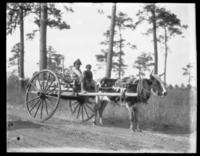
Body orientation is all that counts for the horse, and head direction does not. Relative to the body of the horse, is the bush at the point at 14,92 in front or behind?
behind

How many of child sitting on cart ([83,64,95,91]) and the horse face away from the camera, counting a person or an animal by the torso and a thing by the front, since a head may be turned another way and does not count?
0

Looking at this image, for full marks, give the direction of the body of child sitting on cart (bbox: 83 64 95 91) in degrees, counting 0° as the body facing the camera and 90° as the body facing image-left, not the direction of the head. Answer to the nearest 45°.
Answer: approximately 315°

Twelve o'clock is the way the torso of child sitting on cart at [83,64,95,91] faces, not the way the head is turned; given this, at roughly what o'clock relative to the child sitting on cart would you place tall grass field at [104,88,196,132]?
The tall grass field is roughly at 10 o'clock from the child sitting on cart.

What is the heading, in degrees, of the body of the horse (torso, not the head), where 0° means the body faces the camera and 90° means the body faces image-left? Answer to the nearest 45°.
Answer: approximately 315°

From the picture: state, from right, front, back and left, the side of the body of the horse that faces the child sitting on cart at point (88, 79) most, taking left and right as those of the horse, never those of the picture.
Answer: back
